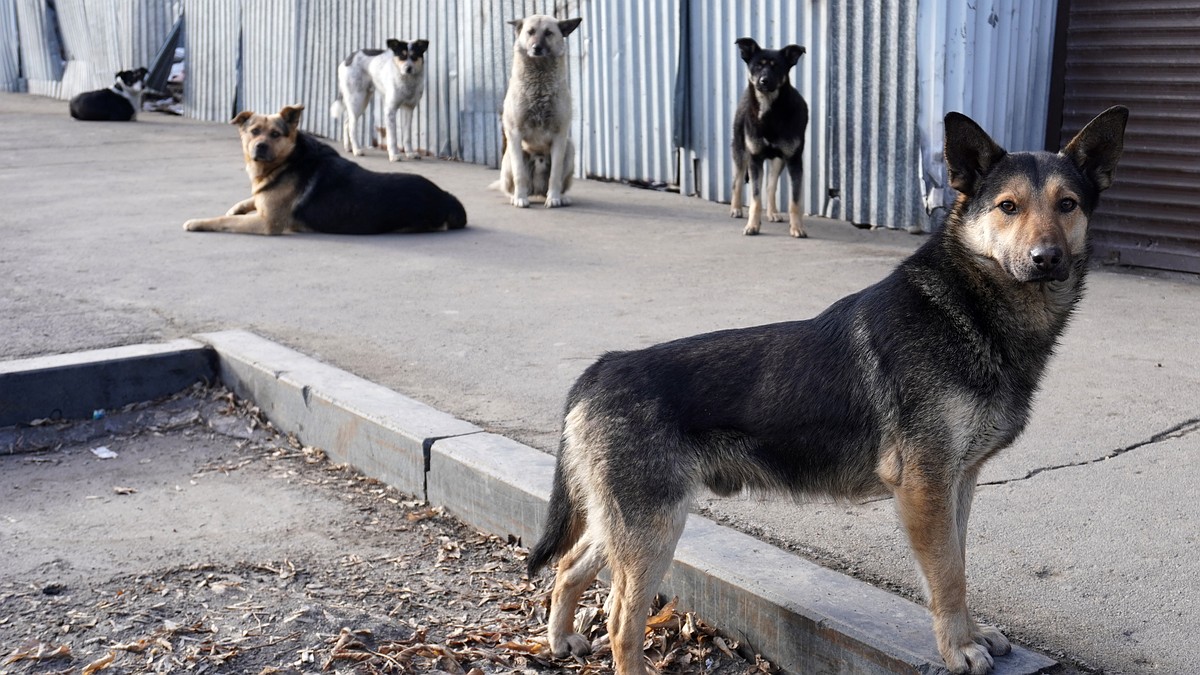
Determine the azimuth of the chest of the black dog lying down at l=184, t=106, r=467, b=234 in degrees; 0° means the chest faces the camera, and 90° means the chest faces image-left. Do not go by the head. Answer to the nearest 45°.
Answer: approximately 90°

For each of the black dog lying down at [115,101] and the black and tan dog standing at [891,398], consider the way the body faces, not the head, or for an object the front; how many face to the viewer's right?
2

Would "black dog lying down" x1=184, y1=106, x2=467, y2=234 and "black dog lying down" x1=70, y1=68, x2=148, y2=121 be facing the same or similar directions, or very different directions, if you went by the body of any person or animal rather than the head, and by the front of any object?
very different directions

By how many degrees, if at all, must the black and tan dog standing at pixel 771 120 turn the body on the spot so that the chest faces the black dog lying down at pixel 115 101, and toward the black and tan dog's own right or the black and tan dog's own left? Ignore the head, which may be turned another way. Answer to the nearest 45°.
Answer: approximately 135° to the black and tan dog's own right

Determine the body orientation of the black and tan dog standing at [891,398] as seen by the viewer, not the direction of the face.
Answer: to the viewer's right

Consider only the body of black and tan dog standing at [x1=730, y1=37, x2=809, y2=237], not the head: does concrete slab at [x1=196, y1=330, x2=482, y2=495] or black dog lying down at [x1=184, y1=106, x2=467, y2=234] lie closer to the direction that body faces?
the concrete slab

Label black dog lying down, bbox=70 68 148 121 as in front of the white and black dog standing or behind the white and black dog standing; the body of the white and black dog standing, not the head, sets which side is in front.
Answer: behind

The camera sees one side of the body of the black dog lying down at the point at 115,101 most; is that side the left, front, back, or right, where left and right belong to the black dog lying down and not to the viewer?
right

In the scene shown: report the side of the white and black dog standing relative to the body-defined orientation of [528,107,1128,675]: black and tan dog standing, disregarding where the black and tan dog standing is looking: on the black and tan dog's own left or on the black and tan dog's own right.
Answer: on the black and tan dog's own left

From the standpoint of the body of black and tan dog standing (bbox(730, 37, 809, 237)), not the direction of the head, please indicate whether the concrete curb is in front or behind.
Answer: in front

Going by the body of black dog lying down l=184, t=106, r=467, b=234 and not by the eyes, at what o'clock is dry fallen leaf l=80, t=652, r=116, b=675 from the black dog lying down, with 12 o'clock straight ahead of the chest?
The dry fallen leaf is roughly at 9 o'clock from the black dog lying down.

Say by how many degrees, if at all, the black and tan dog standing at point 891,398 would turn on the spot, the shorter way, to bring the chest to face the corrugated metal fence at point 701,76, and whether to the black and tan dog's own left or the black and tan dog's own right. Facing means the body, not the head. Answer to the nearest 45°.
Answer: approximately 90° to the black and tan dog's own left

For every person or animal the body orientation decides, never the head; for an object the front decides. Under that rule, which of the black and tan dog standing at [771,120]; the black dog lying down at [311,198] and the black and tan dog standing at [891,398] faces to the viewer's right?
the black and tan dog standing at [891,398]

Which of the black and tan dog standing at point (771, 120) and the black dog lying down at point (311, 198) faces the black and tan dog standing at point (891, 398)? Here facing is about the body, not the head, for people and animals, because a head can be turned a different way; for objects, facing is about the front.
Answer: the black and tan dog standing at point (771, 120)

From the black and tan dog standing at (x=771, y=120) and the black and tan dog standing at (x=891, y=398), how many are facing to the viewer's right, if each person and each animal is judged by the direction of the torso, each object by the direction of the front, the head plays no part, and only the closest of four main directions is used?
1
